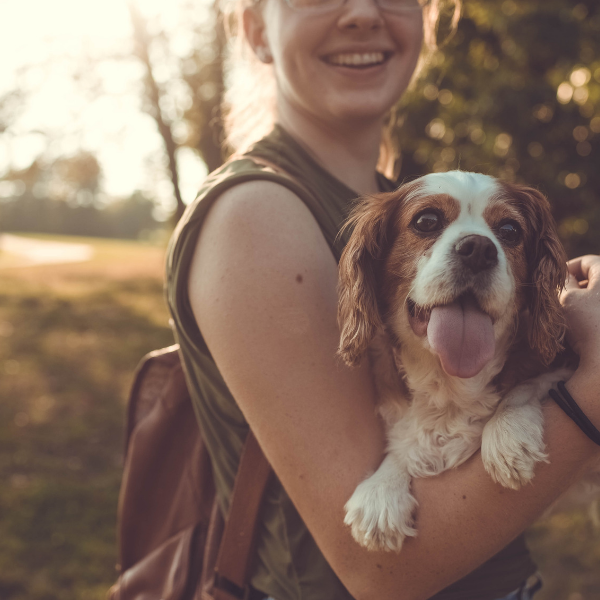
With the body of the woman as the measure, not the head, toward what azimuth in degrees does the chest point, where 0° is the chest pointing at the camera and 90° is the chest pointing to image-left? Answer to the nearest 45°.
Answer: approximately 315°

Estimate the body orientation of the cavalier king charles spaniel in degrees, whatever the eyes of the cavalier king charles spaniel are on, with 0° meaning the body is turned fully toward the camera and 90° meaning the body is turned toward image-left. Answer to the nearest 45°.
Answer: approximately 0°

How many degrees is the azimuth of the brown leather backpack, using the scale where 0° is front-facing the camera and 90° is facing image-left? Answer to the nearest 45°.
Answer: approximately 90°

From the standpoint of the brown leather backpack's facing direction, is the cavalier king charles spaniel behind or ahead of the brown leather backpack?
behind

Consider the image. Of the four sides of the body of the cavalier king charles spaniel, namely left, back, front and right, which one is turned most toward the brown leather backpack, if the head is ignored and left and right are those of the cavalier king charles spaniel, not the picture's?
right
